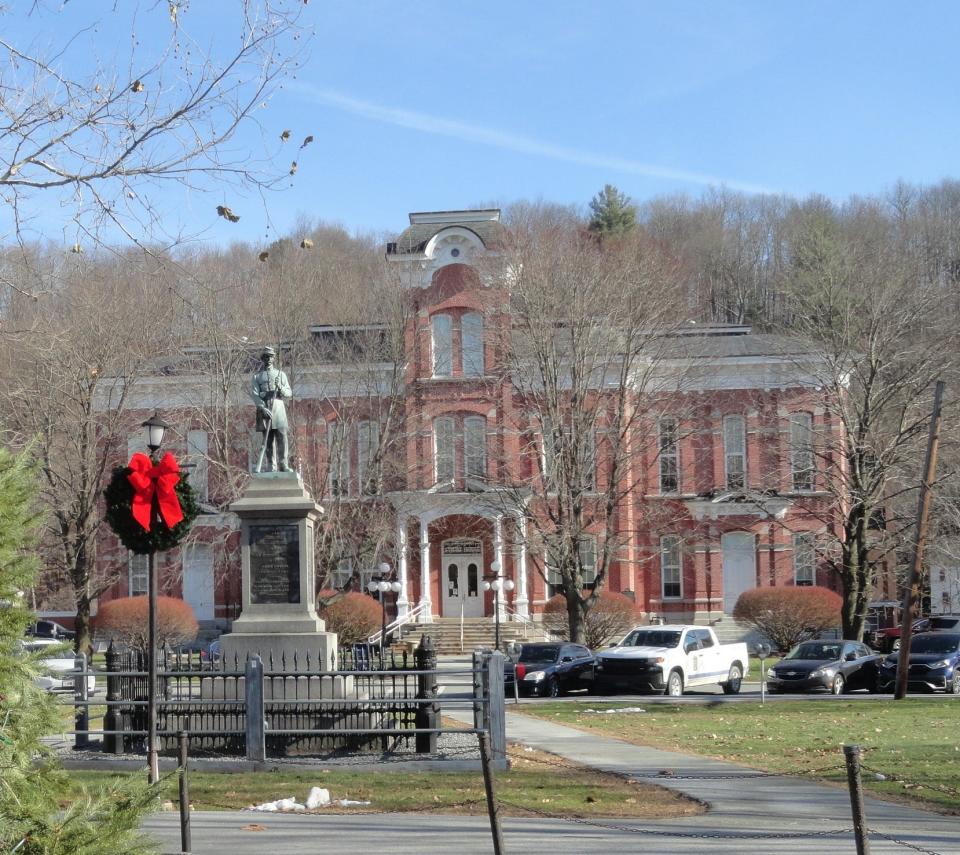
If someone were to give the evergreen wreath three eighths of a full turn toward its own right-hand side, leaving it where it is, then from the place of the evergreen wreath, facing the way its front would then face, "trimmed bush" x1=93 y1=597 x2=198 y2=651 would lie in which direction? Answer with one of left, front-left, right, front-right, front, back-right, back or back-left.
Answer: front-right

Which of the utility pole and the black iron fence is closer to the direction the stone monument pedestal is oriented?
the black iron fence

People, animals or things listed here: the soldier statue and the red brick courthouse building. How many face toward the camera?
2

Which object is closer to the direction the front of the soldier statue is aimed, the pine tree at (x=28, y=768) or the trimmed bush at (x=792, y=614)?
the pine tree

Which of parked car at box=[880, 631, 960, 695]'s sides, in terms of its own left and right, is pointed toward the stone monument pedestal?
front

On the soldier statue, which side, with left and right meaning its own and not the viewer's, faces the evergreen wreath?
front

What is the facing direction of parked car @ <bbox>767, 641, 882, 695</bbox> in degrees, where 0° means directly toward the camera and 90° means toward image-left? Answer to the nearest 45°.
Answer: approximately 45°

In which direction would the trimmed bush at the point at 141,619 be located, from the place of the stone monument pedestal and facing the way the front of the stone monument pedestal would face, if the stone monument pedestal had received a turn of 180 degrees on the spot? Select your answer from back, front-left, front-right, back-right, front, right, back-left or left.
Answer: front

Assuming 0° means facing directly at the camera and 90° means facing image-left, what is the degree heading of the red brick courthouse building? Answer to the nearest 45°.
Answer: approximately 0°

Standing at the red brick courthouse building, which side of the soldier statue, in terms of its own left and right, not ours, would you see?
back

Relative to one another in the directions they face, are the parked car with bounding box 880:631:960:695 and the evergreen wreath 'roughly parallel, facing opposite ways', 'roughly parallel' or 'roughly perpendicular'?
roughly parallel

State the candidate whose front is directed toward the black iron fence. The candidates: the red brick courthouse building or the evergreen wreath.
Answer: the red brick courthouse building
